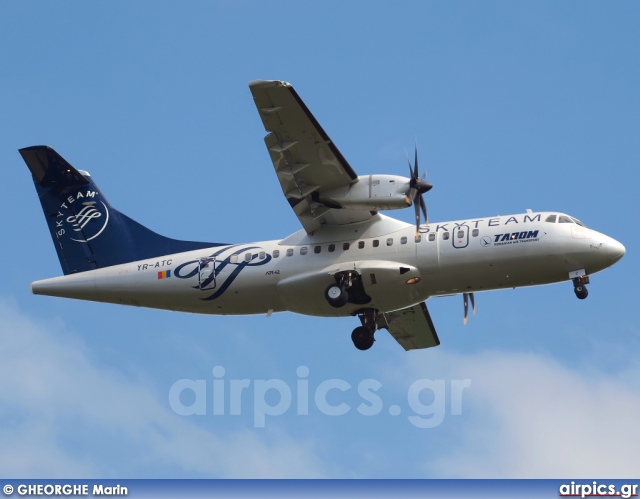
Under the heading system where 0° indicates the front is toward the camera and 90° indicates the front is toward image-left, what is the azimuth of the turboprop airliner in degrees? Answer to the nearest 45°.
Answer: approximately 270°
